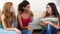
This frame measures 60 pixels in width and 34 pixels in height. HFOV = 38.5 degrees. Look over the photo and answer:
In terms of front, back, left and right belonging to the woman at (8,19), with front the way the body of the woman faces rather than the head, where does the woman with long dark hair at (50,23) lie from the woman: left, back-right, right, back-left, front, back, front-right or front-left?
front-left

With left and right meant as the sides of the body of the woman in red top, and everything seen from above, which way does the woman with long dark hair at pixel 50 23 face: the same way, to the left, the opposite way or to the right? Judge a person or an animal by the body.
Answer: to the right

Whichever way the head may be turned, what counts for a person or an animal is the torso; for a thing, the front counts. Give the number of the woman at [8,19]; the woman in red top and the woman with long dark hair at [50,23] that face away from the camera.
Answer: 0

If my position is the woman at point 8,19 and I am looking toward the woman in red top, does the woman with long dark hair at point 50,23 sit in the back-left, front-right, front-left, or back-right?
front-right

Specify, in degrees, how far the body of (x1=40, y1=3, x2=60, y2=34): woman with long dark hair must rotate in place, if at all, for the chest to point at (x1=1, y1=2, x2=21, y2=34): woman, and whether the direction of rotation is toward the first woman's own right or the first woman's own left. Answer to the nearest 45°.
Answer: approximately 45° to the first woman's own right

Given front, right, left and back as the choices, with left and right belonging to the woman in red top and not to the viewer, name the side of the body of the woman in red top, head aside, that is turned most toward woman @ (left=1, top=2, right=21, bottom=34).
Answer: right

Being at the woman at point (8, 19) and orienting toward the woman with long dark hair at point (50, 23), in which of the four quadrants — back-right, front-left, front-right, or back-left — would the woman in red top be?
front-left

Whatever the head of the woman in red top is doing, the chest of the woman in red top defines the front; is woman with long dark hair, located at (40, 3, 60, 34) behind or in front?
in front

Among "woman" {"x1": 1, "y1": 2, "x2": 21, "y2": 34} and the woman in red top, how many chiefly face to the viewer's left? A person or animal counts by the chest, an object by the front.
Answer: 0

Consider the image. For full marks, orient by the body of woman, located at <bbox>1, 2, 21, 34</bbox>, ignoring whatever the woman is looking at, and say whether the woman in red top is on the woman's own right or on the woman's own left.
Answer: on the woman's own left

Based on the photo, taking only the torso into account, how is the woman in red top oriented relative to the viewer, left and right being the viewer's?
facing the viewer and to the right of the viewer

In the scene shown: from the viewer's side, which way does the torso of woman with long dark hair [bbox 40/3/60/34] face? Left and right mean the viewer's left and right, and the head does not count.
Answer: facing the viewer and to the left of the viewer
